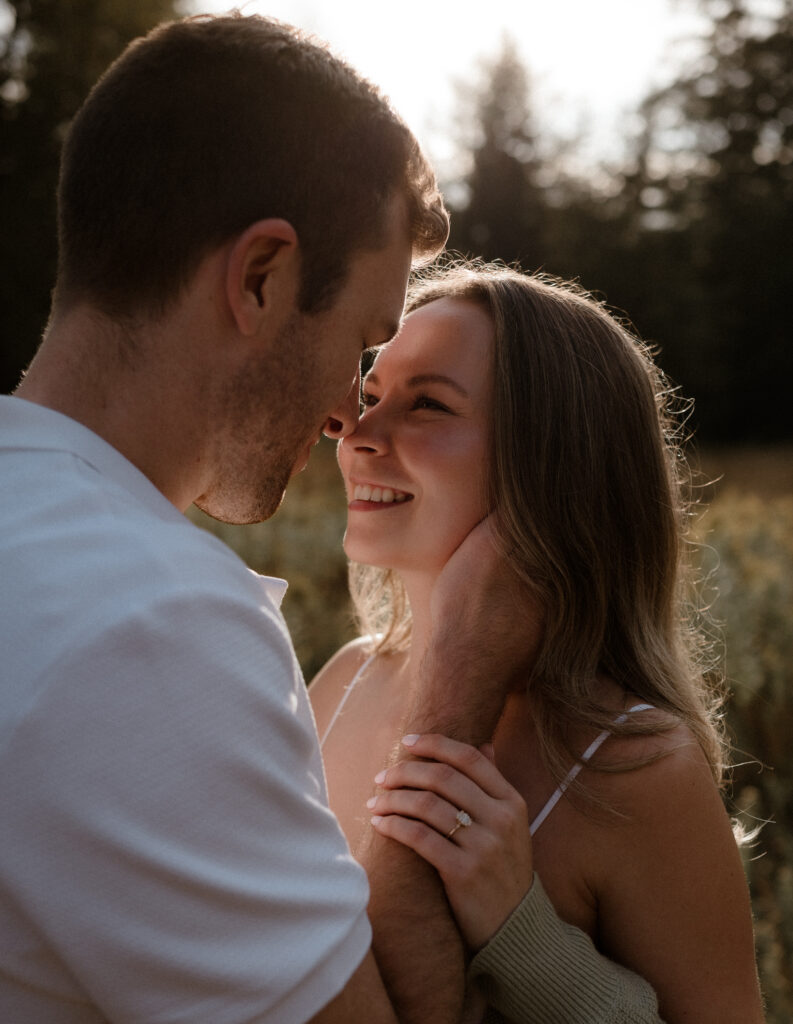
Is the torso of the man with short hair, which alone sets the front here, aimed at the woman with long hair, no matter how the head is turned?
yes

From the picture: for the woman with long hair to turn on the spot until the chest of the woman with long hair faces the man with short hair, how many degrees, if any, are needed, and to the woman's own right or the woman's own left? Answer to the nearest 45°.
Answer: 0° — they already face them

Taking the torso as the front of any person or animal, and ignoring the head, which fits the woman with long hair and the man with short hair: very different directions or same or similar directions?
very different directions

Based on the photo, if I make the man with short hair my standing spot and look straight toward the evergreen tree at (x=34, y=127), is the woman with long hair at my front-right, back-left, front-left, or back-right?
front-right

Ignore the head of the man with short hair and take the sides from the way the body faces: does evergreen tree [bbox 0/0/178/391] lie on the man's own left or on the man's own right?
on the man's own left

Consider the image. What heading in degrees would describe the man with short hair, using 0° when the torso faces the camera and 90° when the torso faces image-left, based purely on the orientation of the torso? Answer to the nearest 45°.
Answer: approximately 225°

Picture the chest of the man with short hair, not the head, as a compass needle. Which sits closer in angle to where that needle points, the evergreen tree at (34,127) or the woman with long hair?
the woman with long hair

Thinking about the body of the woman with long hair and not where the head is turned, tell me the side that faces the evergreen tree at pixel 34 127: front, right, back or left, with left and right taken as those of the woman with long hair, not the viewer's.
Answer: right

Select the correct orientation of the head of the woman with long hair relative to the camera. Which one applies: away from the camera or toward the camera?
toward the camera

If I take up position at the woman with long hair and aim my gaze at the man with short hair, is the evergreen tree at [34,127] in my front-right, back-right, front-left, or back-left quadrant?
back-right

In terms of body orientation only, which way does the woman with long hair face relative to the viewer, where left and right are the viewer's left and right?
facing the viewer and to the left of the viewer
